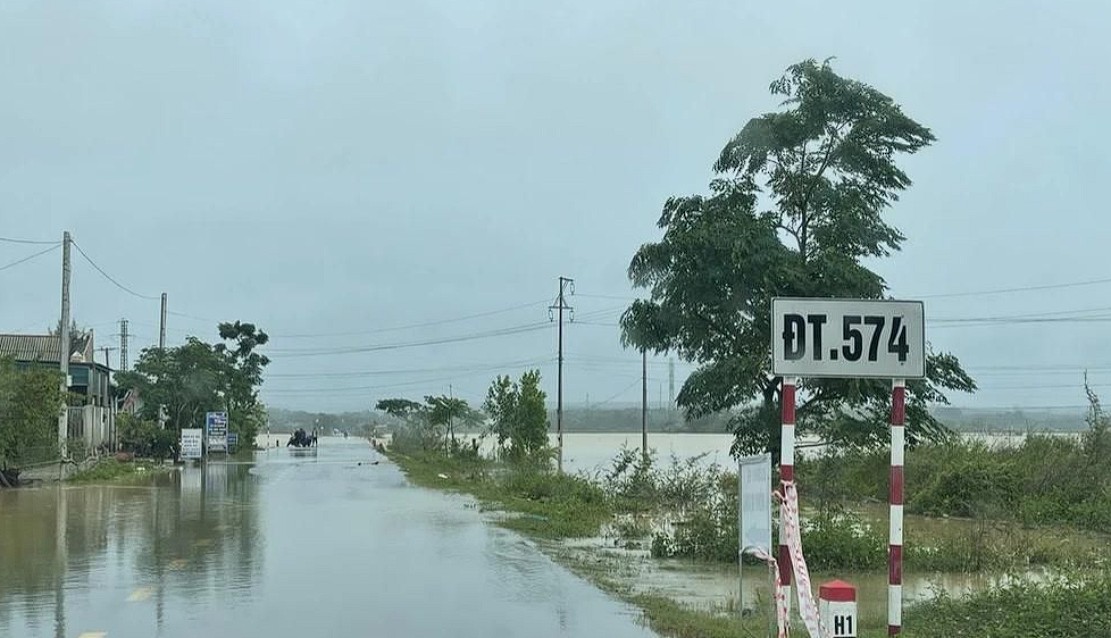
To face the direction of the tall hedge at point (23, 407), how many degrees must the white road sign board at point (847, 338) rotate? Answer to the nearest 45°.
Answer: approximately 135° to its right

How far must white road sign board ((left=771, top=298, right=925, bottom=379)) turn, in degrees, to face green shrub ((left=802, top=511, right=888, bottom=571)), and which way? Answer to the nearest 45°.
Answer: approximately 180°

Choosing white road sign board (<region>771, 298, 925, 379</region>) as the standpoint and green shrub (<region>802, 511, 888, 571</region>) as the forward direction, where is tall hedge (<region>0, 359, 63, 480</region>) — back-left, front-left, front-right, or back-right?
front-left

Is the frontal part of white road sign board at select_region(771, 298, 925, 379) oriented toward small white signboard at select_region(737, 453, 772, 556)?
no

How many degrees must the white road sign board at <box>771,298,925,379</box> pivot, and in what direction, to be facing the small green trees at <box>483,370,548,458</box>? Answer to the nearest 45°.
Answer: approximately 180°

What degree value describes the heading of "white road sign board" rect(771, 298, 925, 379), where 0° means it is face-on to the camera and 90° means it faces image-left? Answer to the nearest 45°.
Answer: approximately 0°

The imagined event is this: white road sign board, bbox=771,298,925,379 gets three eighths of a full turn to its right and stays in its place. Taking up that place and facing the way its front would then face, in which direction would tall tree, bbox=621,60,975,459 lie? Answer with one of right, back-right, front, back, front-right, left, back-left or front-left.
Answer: front-right
